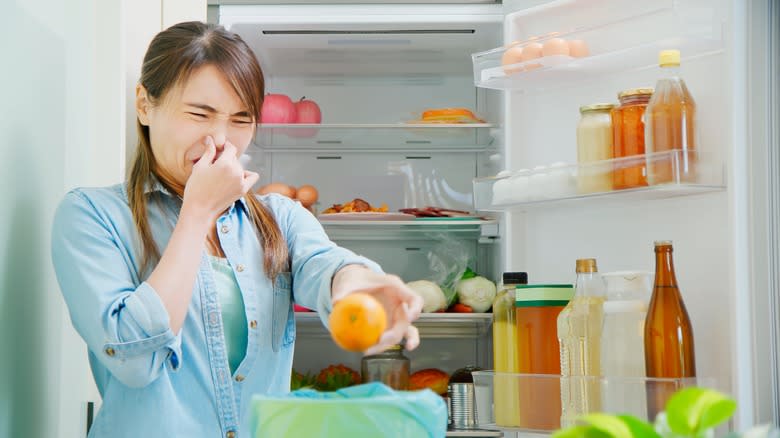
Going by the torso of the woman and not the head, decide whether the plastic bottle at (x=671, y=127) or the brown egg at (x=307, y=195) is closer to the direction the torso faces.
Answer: the plastic bottle

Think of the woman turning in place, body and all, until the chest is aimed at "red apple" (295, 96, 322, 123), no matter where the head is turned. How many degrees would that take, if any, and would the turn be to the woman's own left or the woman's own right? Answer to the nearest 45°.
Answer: approximately 135° to the woman's own left

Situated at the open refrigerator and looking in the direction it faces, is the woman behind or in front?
in front

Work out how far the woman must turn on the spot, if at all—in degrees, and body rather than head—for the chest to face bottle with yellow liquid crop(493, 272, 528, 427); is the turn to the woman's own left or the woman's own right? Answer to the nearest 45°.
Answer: approximately 90° to the woman's own left

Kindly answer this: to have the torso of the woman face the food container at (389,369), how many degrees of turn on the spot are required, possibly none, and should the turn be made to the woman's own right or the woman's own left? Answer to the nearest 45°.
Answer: approximately 135° to the woman's own left

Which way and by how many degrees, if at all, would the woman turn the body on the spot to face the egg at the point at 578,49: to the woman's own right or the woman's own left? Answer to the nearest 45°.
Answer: approximately 90° to the woman's own left

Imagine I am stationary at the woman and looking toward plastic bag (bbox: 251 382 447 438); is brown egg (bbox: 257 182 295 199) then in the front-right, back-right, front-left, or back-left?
back-left

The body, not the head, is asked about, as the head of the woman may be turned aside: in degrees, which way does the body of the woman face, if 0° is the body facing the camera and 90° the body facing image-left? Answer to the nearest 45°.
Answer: approximately 315°

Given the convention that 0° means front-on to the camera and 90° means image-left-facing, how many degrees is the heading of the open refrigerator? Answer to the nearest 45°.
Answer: approximately 0°
